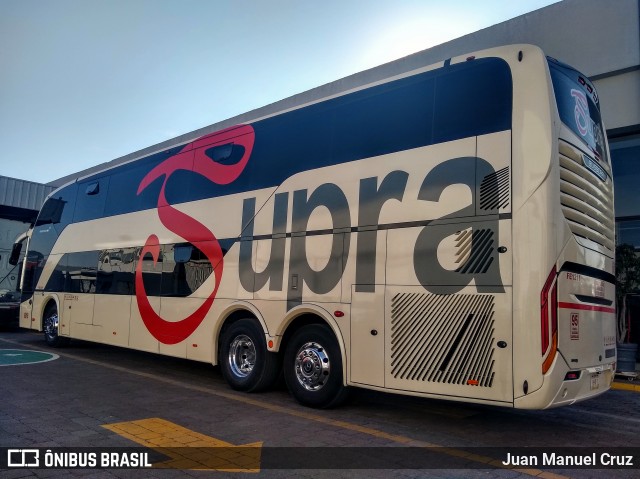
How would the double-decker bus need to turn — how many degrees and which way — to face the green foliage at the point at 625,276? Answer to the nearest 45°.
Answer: approximately 90° to its right

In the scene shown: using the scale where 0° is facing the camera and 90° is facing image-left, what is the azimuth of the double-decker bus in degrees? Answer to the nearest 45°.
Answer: approximately 135°
